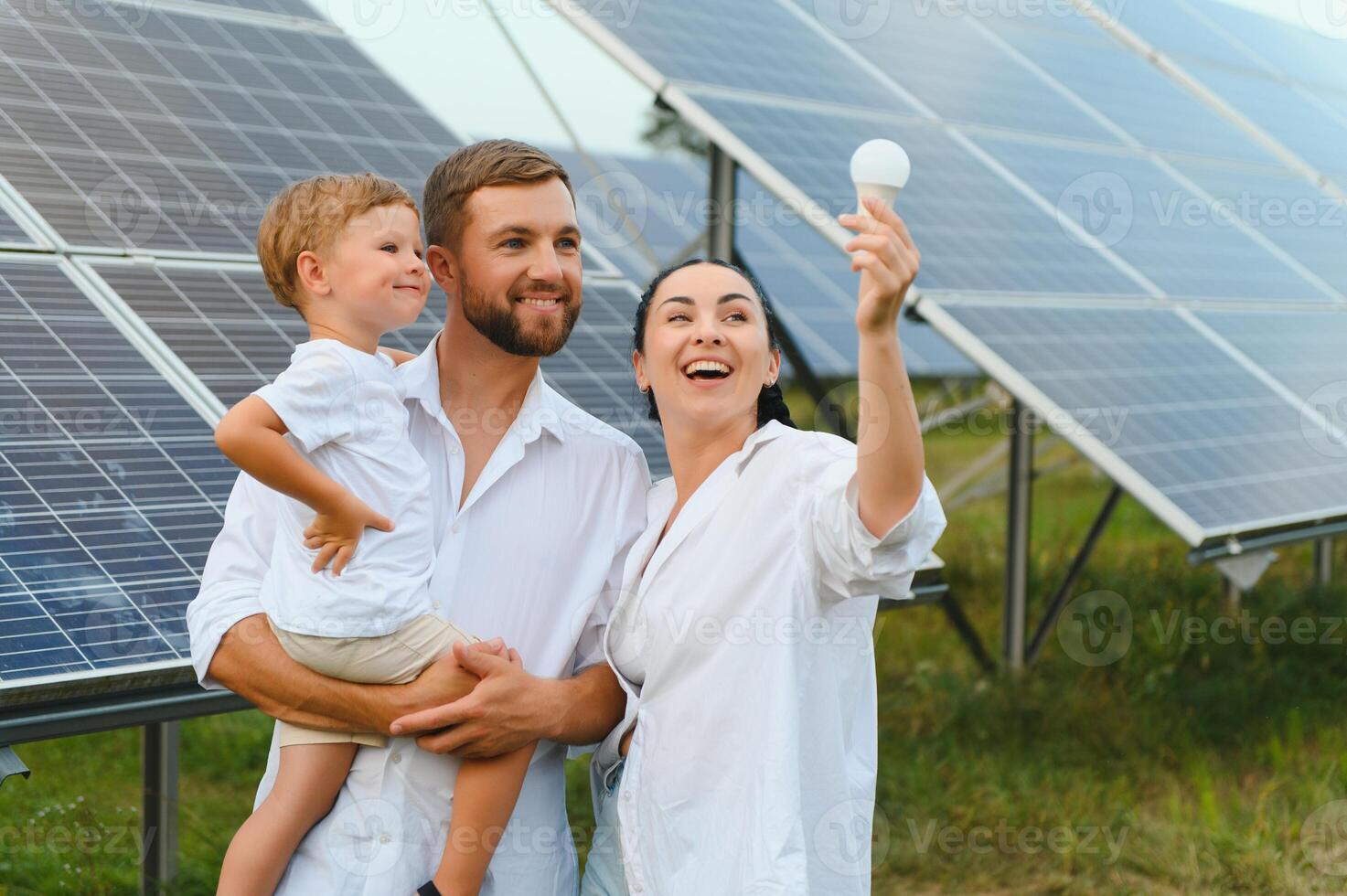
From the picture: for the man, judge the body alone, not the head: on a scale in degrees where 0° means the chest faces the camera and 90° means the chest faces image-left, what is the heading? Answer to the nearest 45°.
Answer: approximately 0°

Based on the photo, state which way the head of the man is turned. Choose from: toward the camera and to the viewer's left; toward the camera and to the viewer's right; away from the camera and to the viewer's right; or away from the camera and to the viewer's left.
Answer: toward the camera and to the viewer's right

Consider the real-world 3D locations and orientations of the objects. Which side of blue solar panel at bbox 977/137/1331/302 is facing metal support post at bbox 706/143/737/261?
right

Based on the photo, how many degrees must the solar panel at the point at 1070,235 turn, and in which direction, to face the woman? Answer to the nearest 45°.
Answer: approximately 45° to its right

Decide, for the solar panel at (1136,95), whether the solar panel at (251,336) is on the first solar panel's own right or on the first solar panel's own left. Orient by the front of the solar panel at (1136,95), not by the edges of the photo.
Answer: on the first solar panel's own right

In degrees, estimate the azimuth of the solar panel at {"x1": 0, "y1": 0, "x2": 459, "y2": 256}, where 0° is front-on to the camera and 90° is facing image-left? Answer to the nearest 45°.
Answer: approximately 315°

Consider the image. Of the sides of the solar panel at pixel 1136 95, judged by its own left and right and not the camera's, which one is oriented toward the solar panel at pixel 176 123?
right

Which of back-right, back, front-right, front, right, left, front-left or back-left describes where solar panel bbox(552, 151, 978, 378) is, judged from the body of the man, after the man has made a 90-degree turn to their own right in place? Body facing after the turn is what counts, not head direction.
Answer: right
